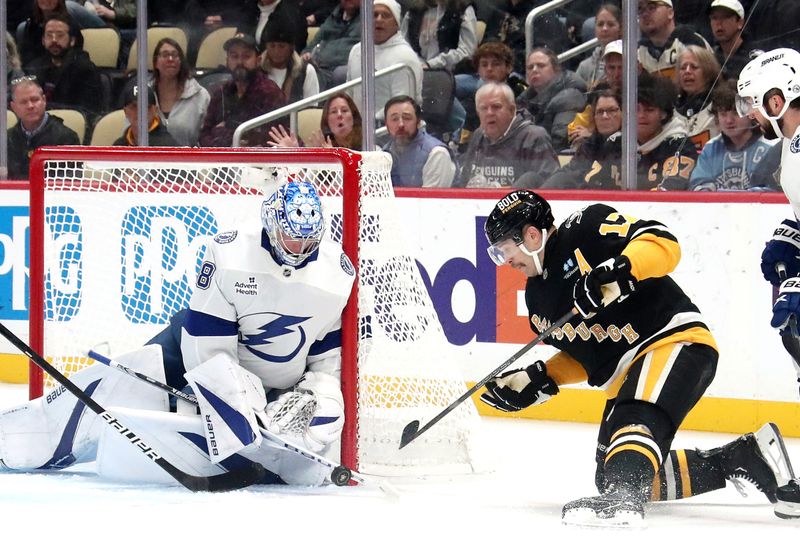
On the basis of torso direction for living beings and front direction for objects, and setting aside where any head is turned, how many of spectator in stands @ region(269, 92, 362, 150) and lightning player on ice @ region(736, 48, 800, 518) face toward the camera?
1

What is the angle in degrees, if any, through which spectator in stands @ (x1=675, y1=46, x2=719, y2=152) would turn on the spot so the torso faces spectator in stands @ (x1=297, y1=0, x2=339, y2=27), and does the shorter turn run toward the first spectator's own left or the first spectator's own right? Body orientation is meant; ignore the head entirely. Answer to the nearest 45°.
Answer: approximately 45° to the first spectator's own right

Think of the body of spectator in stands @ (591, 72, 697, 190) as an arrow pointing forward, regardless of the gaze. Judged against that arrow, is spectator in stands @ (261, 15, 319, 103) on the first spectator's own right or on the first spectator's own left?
on the first spectator's own right

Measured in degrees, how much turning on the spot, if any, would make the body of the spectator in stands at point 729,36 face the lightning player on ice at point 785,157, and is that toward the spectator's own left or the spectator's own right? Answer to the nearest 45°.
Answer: approximately 45° to the spectator's own left

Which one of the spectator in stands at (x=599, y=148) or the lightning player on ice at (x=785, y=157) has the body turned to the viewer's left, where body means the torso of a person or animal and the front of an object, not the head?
the lightning player on ice

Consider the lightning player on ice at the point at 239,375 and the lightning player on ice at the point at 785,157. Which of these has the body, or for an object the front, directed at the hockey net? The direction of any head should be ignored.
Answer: the lightning player on ice at the point at 785,157
